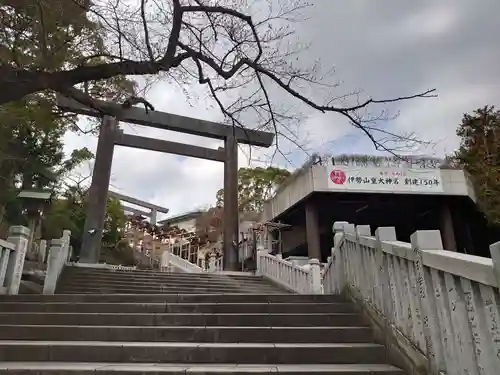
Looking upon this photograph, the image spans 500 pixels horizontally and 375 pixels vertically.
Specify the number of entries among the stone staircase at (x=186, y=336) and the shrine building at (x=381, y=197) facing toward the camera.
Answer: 2

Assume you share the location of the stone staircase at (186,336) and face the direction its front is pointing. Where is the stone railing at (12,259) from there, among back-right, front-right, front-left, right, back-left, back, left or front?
back-right

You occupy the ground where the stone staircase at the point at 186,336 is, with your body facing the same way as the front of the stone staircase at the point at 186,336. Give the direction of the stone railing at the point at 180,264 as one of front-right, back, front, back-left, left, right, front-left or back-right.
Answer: back

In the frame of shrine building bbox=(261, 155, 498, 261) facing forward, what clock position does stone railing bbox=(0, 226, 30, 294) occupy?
The stone railing is roughly at 1 o'clock from the shrine building.

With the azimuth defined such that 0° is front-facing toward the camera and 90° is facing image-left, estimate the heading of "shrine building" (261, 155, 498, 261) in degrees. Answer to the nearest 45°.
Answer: approximately 0°

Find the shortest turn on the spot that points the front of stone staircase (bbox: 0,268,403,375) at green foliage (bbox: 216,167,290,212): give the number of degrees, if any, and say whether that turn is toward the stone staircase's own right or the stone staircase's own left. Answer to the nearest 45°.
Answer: approximately 180°

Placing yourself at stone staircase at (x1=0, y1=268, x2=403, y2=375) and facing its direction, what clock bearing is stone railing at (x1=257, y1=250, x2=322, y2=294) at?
The stone railing is roughly at 7 o'clock from the stone staircase.

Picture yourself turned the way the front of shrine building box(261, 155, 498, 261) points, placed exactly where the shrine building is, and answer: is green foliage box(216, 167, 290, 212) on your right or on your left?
on your right

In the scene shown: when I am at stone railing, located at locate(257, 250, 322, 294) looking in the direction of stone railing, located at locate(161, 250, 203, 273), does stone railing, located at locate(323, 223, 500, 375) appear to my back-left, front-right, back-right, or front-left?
back-left

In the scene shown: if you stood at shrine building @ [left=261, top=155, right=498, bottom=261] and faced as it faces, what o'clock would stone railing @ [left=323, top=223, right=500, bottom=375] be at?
The stone railing is roughly at 12 o'clock from the shrine building.

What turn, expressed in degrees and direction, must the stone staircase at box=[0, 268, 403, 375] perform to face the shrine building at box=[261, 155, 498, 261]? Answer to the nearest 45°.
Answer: approximately 135° to its left
